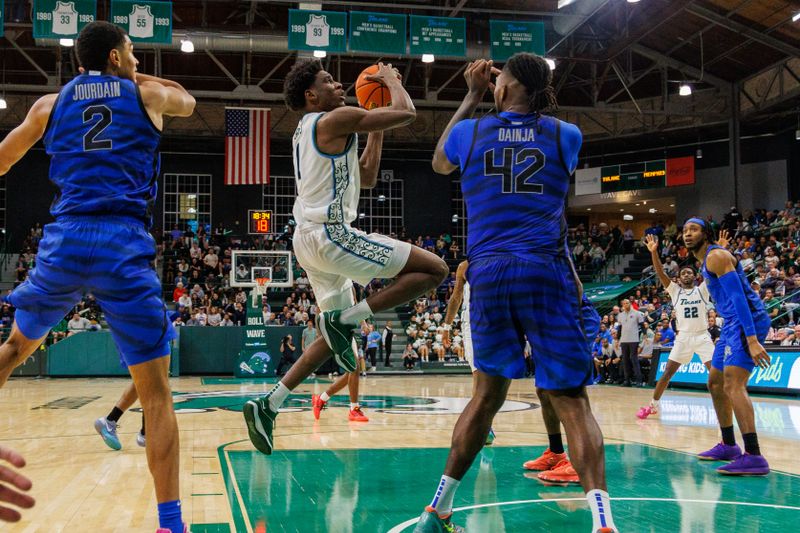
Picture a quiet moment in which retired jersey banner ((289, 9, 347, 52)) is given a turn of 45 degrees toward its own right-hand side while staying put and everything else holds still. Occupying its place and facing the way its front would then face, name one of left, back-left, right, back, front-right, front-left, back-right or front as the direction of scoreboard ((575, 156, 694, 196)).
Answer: back

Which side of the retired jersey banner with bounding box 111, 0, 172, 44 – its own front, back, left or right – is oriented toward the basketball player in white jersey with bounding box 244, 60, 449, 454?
front

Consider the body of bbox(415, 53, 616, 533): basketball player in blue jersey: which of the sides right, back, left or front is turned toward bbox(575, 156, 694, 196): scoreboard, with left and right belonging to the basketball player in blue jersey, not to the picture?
front

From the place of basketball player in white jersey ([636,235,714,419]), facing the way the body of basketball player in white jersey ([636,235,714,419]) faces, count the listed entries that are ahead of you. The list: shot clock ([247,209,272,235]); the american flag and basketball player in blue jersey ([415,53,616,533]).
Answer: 1

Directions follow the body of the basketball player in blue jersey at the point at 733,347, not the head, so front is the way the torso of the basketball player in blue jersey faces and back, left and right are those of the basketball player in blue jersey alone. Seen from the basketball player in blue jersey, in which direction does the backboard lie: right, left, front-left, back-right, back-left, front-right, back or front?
front-right

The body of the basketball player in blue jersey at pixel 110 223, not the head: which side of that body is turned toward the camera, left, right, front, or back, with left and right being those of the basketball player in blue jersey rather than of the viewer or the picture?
back

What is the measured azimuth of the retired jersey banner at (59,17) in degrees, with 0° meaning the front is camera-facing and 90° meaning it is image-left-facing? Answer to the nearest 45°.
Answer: approximately 0°

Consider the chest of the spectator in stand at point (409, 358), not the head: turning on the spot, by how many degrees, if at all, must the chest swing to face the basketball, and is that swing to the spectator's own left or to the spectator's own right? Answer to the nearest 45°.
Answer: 0° — they already face it

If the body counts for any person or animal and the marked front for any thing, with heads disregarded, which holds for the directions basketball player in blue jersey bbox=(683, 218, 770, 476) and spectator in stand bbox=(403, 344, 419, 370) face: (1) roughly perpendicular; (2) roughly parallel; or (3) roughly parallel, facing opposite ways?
roughly perpendicular

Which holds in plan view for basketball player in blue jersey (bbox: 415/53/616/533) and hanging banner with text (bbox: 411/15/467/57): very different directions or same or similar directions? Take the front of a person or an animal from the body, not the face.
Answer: very different directions

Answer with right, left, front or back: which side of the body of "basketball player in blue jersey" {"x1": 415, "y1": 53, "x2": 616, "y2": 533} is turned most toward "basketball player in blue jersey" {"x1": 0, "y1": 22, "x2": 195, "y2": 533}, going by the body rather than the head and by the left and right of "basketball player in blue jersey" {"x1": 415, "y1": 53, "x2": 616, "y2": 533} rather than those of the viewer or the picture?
left

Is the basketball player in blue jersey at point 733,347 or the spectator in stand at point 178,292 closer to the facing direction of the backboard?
the basketball player in blue jersey

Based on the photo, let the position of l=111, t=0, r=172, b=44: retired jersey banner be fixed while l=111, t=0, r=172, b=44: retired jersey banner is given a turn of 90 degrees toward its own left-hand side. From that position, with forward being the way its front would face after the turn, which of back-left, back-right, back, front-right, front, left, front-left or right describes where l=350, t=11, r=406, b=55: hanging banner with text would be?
front

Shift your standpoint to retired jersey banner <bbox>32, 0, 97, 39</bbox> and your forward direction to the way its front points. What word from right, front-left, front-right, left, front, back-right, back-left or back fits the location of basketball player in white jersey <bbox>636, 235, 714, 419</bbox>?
front-left

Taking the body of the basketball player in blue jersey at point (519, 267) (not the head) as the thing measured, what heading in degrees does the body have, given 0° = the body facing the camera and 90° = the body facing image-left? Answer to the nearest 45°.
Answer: approximately 180°

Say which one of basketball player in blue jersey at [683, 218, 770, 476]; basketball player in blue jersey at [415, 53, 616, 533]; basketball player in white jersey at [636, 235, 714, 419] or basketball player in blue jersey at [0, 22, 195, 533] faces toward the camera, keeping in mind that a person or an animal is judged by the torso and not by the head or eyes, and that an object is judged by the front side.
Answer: the basketball player in white jersey

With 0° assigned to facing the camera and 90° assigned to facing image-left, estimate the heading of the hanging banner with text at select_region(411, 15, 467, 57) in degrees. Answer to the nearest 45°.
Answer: approximately 0°
